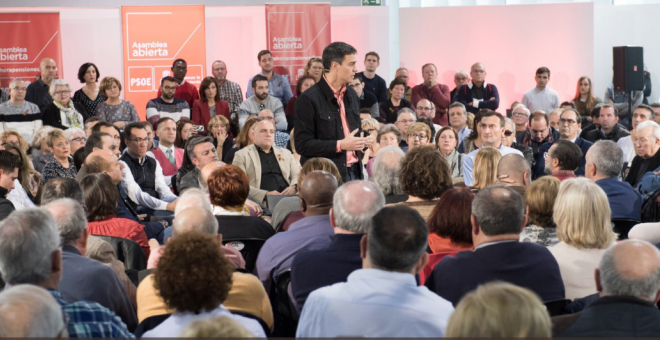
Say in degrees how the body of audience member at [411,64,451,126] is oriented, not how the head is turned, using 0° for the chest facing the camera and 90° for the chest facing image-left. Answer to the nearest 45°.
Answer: approximately 0°

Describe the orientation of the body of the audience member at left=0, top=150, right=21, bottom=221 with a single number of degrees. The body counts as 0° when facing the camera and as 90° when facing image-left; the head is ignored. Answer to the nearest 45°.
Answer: approximately 270°

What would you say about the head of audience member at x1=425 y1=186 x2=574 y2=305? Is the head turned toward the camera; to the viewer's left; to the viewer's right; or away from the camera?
away from the camera

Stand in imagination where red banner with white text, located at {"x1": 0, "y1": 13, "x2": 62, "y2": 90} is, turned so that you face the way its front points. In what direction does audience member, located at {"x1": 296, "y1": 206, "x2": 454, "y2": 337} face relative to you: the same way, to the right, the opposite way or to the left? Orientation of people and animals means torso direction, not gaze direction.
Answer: the opposite way

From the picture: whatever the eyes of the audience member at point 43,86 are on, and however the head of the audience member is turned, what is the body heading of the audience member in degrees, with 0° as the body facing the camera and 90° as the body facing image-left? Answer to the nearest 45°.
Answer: approximately 315°

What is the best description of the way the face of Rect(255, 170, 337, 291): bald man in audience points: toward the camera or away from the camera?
away from the camera

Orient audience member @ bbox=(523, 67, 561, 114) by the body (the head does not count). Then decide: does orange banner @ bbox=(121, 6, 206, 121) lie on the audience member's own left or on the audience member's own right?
on the audience member's own right

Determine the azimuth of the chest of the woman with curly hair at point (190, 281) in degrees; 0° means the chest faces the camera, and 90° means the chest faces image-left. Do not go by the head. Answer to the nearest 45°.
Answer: approximately 180°

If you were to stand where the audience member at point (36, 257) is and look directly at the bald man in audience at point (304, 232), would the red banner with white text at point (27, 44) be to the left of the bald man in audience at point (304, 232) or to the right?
left

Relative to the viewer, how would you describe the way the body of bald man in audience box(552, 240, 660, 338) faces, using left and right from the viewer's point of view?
facing away from the viewer

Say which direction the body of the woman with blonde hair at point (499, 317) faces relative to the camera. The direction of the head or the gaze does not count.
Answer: away from the camera

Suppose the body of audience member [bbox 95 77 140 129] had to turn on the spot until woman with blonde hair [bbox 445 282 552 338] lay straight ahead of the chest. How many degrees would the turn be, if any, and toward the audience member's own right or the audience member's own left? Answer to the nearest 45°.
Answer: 0° — they already face them

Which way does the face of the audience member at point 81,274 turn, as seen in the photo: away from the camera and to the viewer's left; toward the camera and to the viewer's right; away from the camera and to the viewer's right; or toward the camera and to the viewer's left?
away from the camera and to the viewer's right
